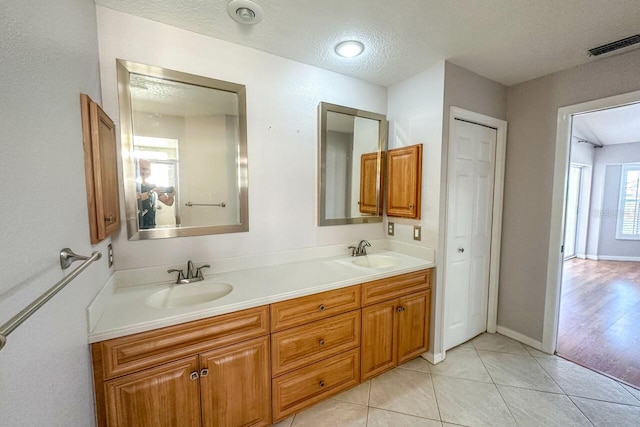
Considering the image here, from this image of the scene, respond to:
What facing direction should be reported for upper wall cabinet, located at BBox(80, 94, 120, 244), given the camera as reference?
facing to the right of the viewer

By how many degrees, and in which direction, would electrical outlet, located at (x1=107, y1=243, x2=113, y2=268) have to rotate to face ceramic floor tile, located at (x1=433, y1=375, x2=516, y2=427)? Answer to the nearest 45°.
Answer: approximately 45° to its right

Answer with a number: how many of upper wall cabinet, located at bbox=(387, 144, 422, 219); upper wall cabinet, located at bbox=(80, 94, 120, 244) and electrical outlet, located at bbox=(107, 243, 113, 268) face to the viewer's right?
2

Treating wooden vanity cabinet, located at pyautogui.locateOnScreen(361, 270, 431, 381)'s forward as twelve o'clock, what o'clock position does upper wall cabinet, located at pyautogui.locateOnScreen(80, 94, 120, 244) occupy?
The upper wall cabinet is roughly at 3 o'clock from the wooden vanity cabinet.

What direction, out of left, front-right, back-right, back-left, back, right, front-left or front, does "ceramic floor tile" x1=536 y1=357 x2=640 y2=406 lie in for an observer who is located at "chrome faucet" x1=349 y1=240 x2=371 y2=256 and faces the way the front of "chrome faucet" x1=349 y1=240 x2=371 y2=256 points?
front-left

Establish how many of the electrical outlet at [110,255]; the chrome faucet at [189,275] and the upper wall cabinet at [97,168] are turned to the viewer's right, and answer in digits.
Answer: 2

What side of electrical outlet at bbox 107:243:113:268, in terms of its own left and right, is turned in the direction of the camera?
right
